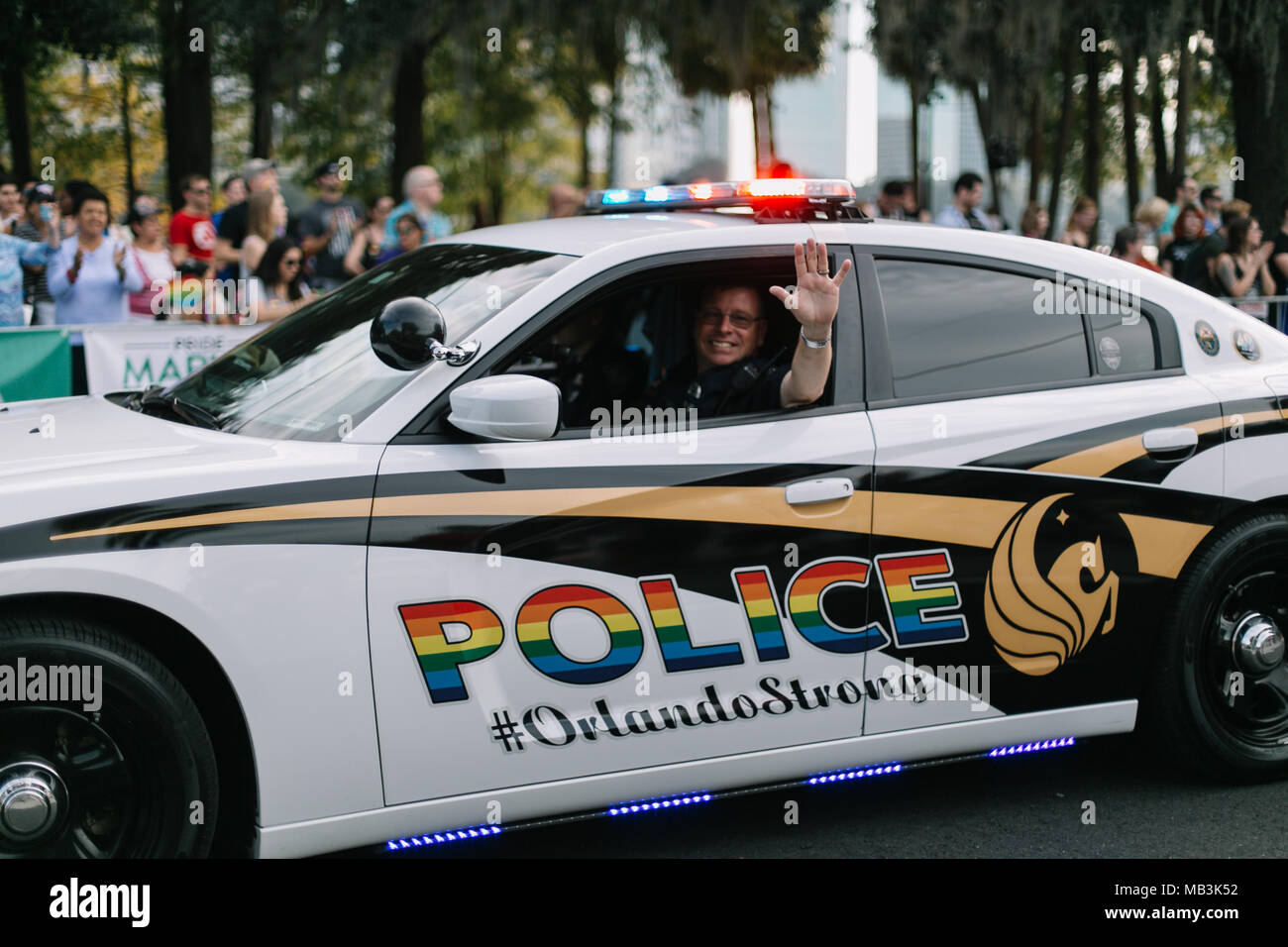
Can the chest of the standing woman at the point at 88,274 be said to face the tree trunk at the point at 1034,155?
no

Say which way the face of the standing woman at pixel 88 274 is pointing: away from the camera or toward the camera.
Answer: toward the camera

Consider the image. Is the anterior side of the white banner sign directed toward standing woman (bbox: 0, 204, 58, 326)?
no

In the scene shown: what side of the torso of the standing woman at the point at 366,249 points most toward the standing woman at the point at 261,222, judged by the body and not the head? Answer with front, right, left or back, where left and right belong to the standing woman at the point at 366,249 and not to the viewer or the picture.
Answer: right

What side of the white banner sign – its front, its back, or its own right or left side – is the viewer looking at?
front

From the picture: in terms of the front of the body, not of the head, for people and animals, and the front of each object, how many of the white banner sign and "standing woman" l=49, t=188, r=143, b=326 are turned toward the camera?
2

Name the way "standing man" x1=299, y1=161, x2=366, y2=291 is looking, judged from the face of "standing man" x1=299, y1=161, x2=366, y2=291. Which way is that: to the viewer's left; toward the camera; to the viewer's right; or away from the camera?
toward the camera

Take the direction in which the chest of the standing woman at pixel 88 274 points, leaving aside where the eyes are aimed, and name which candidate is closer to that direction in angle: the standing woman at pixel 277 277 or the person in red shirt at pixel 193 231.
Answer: the standing woman

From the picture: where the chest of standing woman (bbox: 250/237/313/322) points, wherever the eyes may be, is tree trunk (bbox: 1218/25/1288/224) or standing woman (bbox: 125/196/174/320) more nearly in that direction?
the tree trunk

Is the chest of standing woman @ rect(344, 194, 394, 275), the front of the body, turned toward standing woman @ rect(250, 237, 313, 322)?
no

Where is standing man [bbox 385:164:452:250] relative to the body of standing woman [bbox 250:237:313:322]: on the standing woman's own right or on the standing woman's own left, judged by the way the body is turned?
on the standing woman's own left

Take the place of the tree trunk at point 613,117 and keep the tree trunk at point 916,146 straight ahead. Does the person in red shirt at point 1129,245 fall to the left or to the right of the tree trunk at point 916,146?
right

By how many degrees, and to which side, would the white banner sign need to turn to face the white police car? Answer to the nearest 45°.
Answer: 0° — it already faces it

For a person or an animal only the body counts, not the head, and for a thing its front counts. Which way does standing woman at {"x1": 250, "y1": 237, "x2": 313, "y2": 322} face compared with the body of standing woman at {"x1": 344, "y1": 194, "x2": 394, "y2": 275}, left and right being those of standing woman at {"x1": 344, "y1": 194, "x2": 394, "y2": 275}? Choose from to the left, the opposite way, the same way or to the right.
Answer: the same way

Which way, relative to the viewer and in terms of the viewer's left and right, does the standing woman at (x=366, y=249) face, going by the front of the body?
facing the viewer and to the right of the viewer

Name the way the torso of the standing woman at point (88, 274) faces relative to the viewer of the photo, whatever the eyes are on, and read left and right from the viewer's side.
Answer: facing the viewer
